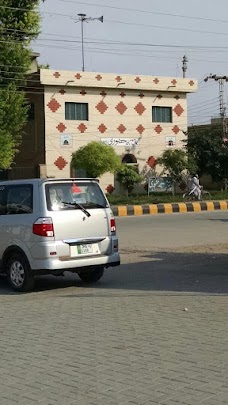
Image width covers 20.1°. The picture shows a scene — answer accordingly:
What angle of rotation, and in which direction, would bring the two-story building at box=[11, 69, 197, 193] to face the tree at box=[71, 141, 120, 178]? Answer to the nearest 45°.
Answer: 0° — it already faces it

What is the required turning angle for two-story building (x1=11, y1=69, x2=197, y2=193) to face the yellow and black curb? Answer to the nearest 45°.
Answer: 0° — it already faces it

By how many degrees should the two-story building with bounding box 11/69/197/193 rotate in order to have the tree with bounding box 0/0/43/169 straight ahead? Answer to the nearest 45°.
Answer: approximately 45° to its right

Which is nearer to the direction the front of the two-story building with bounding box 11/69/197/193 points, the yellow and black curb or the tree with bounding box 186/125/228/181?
the yellow and black curb

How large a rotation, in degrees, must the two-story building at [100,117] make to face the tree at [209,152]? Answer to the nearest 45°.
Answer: approximately 90° to its left

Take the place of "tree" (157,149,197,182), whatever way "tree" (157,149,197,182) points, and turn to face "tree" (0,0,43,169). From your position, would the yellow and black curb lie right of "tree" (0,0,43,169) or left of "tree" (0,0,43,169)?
left

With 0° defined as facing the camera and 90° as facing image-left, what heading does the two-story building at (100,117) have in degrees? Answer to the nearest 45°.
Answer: approximately 0°
